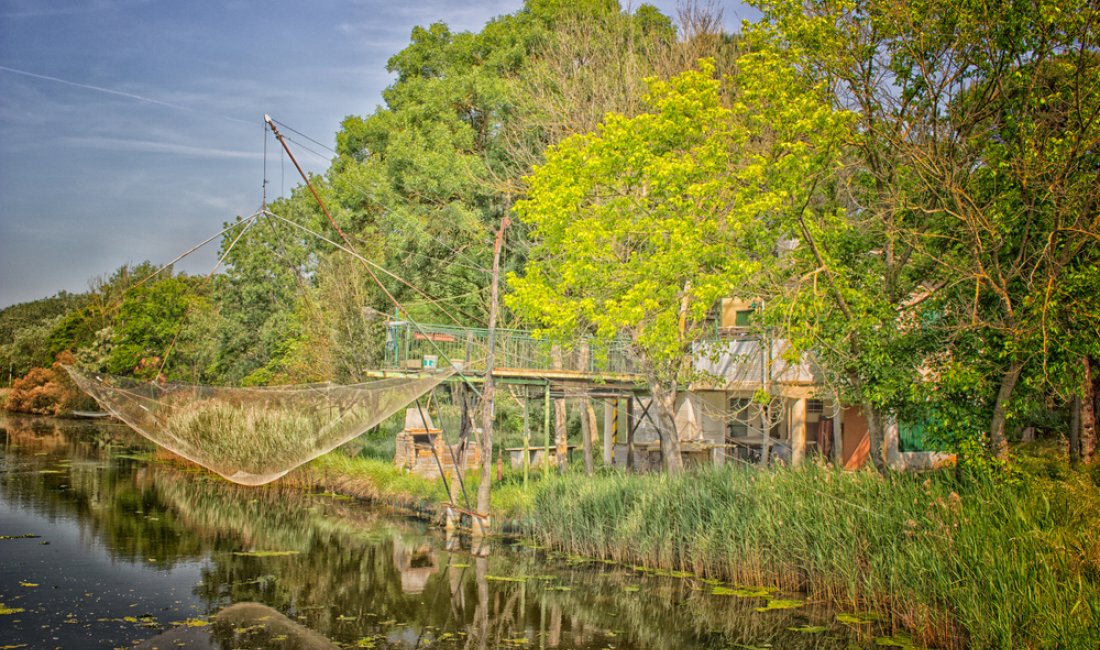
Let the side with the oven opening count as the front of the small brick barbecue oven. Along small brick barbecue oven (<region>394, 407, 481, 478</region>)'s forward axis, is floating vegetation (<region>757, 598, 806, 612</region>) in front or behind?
in front

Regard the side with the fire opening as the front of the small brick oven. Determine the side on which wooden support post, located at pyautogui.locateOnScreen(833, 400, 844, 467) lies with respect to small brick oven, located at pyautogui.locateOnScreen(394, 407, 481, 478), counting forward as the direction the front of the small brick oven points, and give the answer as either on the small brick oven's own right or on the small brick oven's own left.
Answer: on the small brick oven's own left

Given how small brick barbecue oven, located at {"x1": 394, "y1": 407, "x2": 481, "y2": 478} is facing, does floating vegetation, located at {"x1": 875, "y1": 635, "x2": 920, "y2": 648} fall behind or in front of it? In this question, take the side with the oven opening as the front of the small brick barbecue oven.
in front

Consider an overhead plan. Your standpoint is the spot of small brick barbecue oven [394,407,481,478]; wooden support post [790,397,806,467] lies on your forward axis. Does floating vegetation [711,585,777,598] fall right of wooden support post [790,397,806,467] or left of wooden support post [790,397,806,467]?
right

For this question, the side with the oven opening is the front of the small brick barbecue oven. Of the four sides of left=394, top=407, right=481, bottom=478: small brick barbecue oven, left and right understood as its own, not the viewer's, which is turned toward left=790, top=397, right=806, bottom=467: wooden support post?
left

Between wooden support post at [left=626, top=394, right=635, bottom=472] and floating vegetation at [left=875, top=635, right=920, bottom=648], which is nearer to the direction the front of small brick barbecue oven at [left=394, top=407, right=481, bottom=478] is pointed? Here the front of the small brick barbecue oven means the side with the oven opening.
the floating vegetation

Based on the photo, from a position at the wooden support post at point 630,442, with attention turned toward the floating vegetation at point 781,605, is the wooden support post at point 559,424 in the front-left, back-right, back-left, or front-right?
back-right

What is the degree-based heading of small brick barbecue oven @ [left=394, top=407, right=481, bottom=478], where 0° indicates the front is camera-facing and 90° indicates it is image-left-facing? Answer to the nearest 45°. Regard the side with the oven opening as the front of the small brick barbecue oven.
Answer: approximately 0°

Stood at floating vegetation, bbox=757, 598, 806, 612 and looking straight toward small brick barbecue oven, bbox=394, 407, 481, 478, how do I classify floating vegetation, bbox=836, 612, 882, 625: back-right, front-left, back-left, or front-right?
back-right
